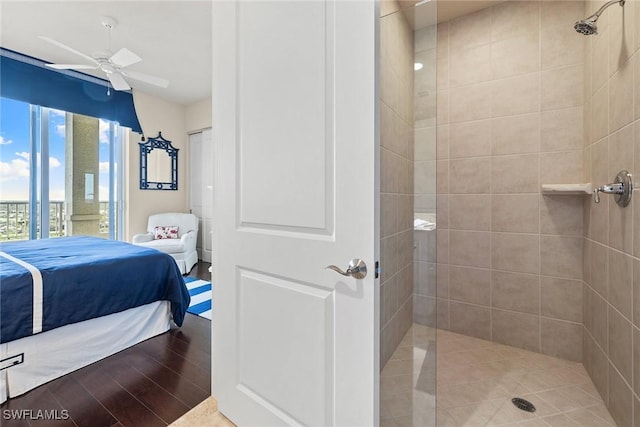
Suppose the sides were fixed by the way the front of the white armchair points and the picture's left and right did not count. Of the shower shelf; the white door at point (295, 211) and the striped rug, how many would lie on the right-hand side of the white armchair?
0

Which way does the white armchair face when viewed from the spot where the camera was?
facing the viewer and to the left of the viewer

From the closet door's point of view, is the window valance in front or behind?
in front

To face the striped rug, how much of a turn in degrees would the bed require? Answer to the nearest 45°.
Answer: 0° — it already faces it

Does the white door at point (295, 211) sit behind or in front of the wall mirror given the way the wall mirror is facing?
in front

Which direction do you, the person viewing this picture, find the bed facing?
facing away from the viewer and to the right of the viewer

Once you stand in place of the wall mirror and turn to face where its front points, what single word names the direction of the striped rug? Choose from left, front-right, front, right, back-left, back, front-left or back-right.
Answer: front-right

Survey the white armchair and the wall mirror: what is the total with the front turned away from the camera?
0

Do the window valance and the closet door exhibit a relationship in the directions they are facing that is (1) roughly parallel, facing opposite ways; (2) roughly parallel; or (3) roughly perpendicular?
roughly perpendicular

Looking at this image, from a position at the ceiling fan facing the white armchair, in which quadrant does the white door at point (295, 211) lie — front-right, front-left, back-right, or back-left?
back-right

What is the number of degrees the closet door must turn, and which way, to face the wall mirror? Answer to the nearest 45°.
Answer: approximately 45° to its right

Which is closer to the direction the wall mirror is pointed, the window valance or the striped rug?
the striped rug

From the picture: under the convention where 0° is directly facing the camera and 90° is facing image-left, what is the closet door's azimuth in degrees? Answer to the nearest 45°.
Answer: approximately 45°

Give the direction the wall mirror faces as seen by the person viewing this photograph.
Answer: facing the viewer and to the right of the viewer
